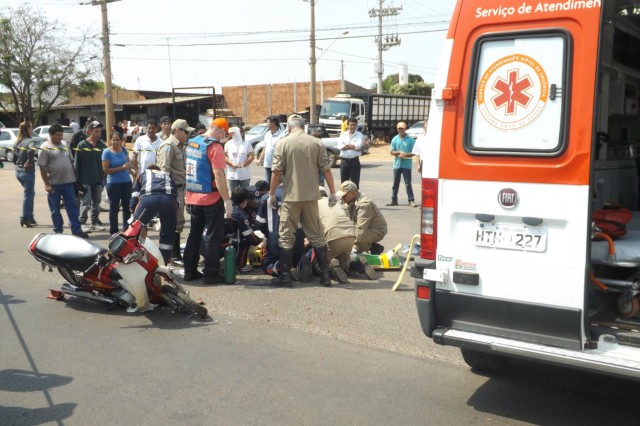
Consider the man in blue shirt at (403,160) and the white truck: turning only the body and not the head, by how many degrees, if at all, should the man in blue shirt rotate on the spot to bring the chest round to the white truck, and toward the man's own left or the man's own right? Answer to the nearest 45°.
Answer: approximately 180°

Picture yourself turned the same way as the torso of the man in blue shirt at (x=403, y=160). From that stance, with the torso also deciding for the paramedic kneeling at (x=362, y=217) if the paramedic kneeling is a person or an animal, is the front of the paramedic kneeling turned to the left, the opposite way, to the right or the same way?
to the right

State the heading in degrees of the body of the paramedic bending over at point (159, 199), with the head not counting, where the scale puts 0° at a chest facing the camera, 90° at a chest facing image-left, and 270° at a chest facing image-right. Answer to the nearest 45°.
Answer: approximately 180°

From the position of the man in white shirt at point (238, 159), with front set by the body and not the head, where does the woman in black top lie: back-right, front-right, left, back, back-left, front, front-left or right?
right

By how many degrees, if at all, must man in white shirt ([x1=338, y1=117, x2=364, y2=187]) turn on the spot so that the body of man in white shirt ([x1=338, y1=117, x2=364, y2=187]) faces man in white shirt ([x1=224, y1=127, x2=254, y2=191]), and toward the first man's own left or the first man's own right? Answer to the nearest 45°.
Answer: approximately 45° to the first man's own right

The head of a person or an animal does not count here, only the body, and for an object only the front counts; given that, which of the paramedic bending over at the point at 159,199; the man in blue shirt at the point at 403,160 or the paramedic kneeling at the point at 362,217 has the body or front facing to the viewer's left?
the paramedic kneeling at the point at 362,217

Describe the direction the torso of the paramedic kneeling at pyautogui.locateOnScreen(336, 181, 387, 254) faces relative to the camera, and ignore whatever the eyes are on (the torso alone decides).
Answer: to the viewer's left

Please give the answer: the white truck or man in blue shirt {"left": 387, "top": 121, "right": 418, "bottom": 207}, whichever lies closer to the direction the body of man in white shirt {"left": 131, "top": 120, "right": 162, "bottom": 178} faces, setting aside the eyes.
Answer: the man in blue shirt

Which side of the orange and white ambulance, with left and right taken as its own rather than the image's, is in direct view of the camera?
back

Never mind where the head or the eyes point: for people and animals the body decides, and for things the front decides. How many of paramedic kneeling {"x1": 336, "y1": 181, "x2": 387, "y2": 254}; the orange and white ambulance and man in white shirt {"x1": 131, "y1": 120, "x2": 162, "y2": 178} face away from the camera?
1

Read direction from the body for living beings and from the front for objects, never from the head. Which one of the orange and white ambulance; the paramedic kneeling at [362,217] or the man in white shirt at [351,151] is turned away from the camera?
the orange and white ambulance

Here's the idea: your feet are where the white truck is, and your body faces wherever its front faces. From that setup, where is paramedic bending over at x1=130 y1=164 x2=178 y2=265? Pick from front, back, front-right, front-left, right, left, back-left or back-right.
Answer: front-left

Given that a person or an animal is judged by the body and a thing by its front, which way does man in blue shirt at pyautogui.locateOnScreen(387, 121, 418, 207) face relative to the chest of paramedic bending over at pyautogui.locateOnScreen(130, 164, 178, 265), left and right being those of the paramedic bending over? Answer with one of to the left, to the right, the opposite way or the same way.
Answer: the opposite way

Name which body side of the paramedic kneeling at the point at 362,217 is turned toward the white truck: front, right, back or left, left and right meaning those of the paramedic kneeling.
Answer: right

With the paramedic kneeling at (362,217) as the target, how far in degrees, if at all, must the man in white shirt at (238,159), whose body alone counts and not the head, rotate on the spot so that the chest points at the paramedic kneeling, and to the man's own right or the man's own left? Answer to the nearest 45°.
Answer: approximately 45° to the man's own left
